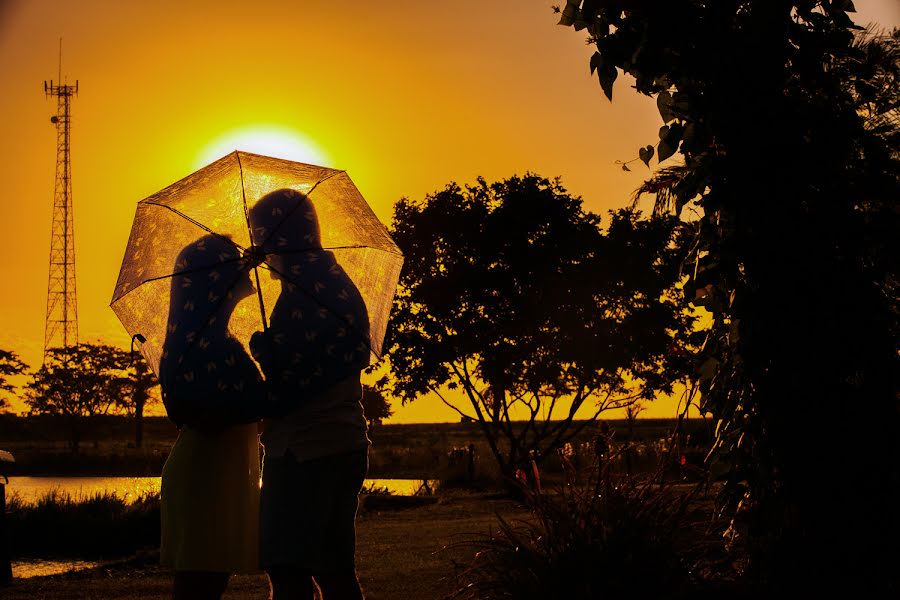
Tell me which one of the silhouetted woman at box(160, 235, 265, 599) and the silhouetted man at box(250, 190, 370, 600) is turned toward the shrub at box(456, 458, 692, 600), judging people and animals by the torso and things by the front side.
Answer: the silhouetted woman

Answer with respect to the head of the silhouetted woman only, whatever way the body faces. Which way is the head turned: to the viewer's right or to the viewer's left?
to the viewer's right

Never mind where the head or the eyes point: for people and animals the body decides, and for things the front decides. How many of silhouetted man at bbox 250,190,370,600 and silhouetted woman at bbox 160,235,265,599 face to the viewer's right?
1

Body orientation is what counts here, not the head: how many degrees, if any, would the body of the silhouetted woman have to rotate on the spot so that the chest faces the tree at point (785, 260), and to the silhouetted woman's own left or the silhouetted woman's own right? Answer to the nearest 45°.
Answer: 0° — they already face it

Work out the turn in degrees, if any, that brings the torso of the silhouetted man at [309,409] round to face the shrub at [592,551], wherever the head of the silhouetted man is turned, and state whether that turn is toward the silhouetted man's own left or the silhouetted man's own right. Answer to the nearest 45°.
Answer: approximately 180°

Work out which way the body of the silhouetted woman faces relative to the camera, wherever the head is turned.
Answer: to the viewer's right

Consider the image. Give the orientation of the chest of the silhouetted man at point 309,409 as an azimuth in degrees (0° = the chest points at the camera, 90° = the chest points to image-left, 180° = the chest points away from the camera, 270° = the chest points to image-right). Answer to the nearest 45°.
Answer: approximately 90°

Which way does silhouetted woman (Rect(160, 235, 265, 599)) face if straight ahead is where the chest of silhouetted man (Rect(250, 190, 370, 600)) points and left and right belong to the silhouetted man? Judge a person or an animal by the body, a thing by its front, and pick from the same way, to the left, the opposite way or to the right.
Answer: the opposite way

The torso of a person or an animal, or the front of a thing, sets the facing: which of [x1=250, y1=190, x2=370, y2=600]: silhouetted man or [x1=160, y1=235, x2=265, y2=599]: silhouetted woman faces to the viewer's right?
the silhouetted woman

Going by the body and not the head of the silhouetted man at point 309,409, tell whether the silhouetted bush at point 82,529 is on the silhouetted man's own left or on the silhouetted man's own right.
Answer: on the silhouetted man's own right

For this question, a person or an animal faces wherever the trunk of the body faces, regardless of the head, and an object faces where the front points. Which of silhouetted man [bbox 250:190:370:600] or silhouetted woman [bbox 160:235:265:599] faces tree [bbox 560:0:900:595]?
the silhouetted woman

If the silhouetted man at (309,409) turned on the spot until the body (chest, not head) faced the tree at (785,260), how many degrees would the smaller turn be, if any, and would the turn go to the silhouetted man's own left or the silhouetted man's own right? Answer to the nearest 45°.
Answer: approximately 180°
